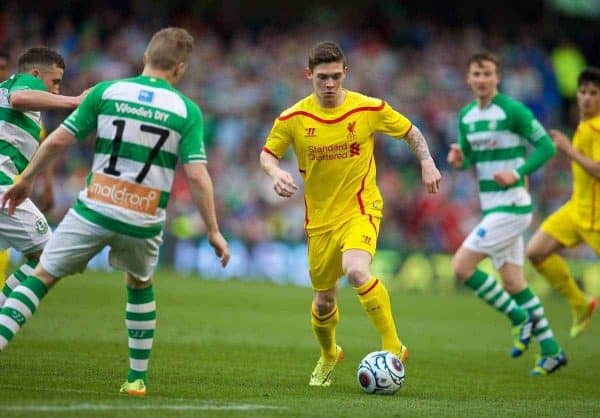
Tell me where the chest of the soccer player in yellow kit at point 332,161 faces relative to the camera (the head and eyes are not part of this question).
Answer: toward the camera

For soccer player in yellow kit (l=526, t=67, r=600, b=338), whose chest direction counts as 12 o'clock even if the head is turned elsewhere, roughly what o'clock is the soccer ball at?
The soccer ball is roughly at 11 o'clock from the soccer player in yellow kit.

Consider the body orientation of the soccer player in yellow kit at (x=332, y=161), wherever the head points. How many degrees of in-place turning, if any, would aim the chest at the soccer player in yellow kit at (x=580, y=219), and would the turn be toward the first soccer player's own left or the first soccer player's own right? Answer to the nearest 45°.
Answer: approximately 135° to the first soccer player's own left

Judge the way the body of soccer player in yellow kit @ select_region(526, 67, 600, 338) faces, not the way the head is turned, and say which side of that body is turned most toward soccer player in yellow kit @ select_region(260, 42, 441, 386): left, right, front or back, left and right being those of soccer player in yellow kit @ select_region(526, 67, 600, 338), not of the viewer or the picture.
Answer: front

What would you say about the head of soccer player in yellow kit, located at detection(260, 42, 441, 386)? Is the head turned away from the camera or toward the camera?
toward the camera

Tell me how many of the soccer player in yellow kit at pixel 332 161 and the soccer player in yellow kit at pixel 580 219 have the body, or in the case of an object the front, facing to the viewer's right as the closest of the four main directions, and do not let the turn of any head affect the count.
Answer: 0
